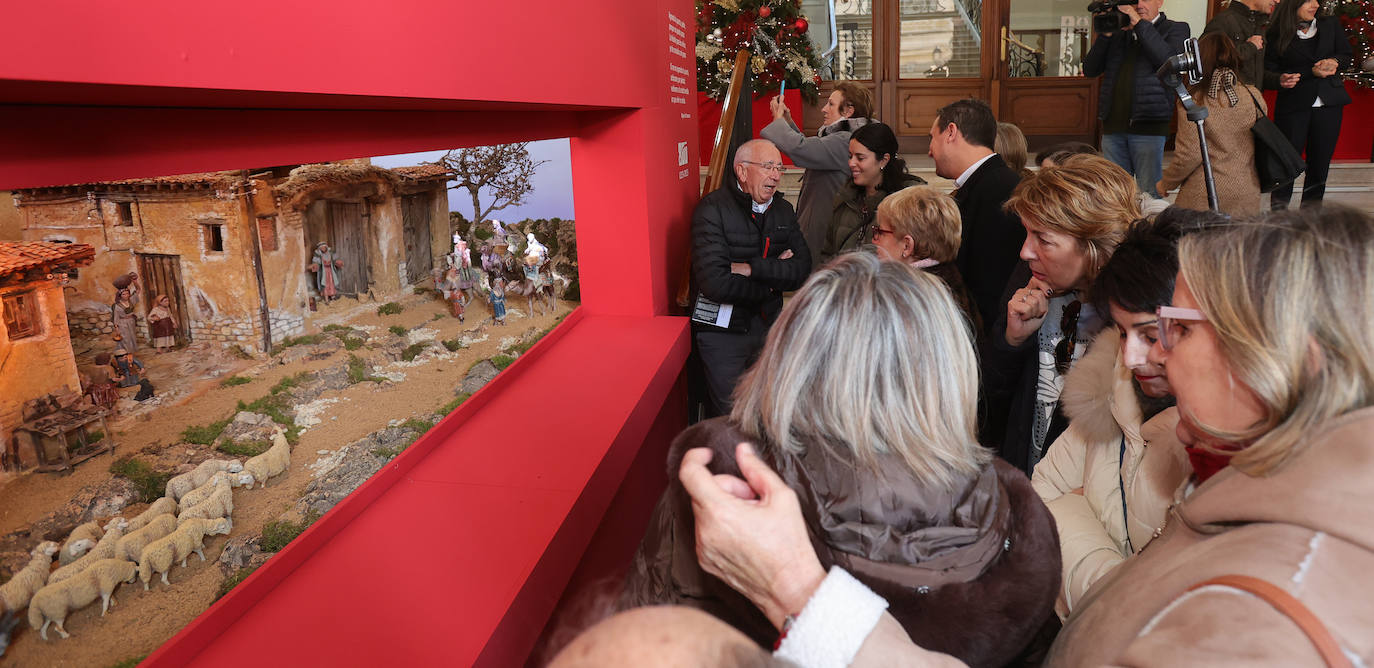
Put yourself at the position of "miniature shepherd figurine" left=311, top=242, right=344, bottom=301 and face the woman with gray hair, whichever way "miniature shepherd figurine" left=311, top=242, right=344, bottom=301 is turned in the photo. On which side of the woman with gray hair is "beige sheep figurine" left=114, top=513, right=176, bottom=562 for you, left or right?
right

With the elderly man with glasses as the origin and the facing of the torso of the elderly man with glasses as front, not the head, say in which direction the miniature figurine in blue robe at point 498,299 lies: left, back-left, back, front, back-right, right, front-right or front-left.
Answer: right

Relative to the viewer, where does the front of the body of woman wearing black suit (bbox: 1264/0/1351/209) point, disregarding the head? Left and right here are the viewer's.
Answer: facing the viewer

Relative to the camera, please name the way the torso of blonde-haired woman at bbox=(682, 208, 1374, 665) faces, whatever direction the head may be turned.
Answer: to the viewer's left

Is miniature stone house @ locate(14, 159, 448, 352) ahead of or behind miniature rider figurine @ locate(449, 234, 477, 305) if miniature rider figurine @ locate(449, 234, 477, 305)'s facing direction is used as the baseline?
ahead

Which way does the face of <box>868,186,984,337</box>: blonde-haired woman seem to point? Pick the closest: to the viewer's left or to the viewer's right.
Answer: to the viewer's left

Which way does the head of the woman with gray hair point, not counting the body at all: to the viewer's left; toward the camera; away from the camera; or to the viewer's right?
away from the camera

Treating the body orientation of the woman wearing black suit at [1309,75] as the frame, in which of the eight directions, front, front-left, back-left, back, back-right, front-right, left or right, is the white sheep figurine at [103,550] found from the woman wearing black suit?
front

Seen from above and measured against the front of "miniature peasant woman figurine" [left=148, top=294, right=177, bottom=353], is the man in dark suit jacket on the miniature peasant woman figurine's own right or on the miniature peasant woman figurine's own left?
on the miniature peasant woman figurine's own left

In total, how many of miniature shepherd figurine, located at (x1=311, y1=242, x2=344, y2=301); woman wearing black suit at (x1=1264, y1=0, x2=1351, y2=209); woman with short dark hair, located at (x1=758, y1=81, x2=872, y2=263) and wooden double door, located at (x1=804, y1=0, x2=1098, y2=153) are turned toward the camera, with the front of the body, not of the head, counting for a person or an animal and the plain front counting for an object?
3

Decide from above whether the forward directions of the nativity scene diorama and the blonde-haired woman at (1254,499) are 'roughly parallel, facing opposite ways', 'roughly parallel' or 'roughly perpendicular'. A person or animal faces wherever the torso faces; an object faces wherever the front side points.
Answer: roughly parallel, facing opposite ways

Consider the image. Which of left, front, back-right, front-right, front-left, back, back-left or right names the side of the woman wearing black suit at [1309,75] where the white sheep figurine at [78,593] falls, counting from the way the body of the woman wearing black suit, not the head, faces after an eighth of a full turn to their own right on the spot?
front-left

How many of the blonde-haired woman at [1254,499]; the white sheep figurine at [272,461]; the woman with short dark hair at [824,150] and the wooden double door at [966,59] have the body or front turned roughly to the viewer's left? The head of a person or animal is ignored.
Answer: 2

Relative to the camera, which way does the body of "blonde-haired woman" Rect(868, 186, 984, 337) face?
to the viewer's left

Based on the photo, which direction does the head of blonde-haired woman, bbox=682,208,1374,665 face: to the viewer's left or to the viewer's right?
to the viewer's left

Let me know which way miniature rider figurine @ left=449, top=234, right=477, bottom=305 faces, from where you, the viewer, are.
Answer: facing the viewer and to the left of the viewer
